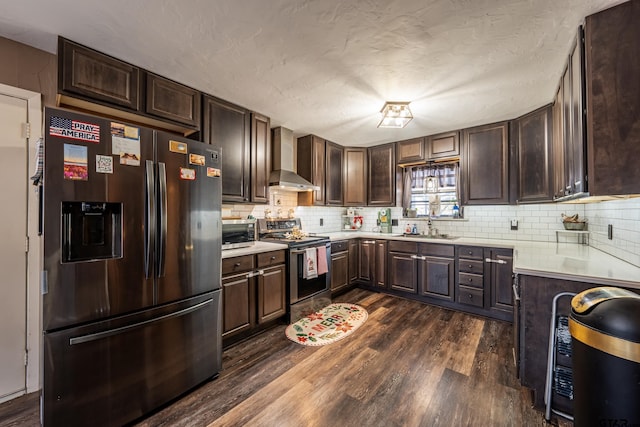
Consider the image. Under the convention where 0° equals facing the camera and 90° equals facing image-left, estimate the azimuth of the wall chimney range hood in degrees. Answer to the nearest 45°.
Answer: approximately 315°

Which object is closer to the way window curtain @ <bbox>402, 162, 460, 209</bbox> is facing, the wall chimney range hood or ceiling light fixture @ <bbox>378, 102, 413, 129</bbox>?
the ceiling light fixture

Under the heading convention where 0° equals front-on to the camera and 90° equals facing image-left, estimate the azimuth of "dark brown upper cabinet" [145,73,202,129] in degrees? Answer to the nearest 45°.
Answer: approximately 315°

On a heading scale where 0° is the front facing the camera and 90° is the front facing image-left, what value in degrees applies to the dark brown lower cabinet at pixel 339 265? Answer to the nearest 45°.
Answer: approximately 315°

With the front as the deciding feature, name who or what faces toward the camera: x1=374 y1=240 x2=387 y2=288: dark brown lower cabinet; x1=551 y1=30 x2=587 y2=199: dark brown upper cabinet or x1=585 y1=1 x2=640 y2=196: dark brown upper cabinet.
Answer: the dark brown lower cabinet

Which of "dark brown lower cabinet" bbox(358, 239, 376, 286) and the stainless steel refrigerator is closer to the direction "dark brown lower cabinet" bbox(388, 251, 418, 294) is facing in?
the stainless steel refrigerator

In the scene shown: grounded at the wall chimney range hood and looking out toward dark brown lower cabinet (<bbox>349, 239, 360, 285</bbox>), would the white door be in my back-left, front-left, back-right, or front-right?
back-right

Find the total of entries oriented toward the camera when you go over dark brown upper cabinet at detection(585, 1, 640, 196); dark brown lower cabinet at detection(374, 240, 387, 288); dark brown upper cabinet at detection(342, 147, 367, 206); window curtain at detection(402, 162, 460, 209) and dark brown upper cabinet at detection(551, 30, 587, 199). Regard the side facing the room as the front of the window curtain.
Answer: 3

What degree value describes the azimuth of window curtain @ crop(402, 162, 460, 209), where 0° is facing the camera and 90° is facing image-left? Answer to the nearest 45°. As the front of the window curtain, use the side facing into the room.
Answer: approximately 0°

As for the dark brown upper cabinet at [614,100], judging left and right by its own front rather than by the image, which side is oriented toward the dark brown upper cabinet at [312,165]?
front

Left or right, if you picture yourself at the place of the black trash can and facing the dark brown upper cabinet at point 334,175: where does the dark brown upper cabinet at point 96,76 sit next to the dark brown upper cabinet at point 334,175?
left

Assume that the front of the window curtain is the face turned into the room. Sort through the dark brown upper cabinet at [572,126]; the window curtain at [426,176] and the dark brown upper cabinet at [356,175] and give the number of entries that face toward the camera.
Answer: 2

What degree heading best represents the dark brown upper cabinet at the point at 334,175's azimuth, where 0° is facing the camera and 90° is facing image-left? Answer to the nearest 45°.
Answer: approximately 315°

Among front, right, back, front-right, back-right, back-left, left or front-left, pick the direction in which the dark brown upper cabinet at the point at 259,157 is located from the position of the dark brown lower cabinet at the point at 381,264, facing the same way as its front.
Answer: front-right

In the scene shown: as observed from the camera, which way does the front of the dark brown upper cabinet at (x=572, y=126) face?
facing to the left of the viewer

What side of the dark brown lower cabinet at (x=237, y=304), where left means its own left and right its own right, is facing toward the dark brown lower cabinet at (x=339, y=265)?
left

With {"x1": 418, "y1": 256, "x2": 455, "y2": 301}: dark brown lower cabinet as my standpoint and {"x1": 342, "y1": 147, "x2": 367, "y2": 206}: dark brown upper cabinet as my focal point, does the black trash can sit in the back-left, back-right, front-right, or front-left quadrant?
back-left
